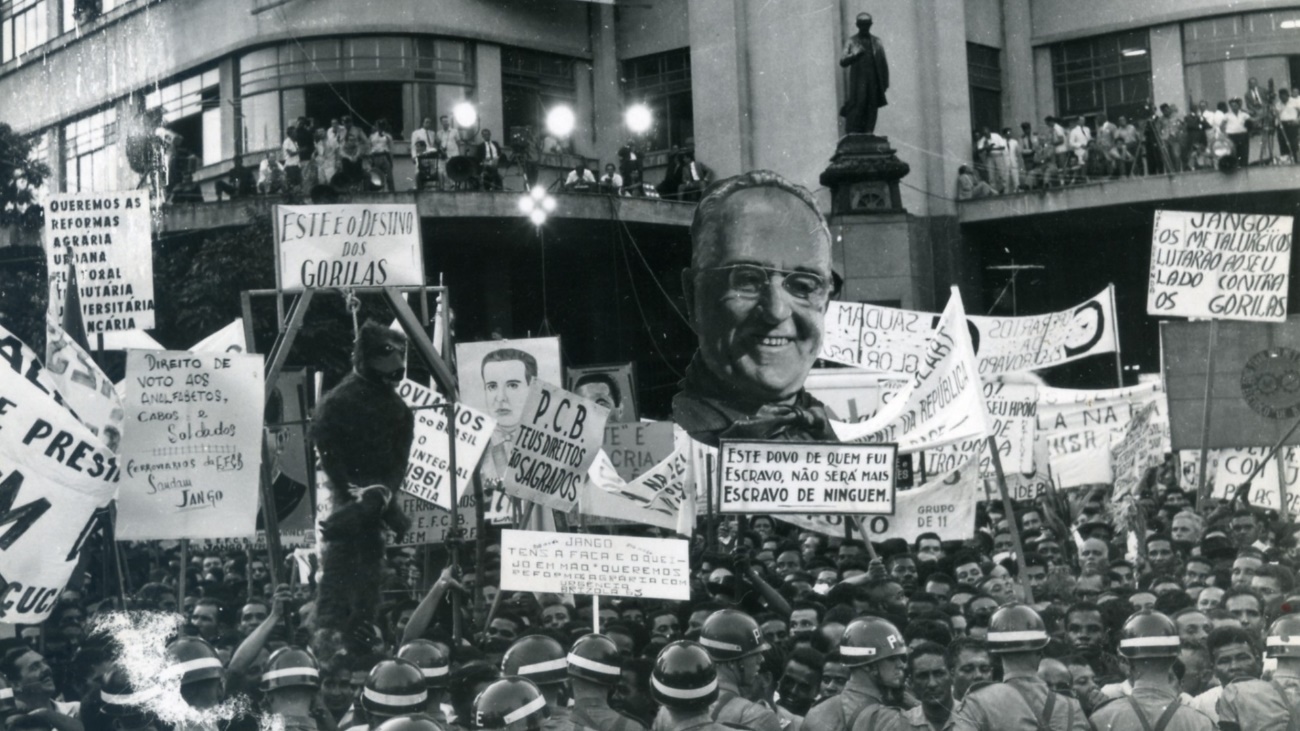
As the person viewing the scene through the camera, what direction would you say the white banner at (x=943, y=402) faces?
facing the viewer

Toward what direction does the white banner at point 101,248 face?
toward the camera

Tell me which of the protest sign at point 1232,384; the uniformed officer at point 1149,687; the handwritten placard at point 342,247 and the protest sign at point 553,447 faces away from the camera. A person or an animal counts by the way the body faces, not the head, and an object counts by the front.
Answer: the uniformed officer

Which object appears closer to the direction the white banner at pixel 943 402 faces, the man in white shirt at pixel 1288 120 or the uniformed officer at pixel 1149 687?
the uniformed officer

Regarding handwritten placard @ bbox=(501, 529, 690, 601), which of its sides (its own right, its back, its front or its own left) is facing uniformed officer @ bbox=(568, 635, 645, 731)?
front

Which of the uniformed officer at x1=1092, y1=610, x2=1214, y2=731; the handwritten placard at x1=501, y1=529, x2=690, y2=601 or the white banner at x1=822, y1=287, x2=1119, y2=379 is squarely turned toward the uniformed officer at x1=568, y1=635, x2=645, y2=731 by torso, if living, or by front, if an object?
the handwritten placard

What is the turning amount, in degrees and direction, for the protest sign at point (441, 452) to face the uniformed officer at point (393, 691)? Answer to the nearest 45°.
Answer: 0° — it already faces them

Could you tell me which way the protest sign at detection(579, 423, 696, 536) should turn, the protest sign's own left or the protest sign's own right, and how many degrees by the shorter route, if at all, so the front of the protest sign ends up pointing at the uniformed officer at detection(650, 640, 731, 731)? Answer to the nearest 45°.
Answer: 0° — it already faces them

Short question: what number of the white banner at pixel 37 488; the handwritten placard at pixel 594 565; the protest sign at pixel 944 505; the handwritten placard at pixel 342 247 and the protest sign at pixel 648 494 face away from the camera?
0

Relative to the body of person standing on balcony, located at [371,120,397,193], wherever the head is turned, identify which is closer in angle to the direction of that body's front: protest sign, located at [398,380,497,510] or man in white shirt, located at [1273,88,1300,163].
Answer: the protest sign

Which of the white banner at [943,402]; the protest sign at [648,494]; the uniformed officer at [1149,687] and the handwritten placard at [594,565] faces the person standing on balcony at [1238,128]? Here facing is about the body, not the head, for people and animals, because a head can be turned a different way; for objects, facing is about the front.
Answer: the uniformed officer

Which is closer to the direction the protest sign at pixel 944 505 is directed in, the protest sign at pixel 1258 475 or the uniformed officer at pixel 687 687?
the uniformed officer

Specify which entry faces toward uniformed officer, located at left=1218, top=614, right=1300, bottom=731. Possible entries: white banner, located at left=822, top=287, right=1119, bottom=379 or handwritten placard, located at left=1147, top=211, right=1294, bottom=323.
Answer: the handwritten placard

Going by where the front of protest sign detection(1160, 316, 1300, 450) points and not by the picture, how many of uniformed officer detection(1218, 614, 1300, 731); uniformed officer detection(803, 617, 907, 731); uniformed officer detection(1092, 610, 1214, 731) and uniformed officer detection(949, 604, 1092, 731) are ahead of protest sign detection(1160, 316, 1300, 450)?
4

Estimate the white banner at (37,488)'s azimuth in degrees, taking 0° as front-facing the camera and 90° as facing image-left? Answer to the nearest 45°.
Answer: approximately 0°

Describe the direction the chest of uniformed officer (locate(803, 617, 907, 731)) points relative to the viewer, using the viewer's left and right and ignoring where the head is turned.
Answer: facing away from the viewer and to the right of the viewer

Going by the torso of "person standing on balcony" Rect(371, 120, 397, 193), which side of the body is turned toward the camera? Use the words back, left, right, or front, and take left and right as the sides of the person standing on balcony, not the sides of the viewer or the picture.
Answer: front
